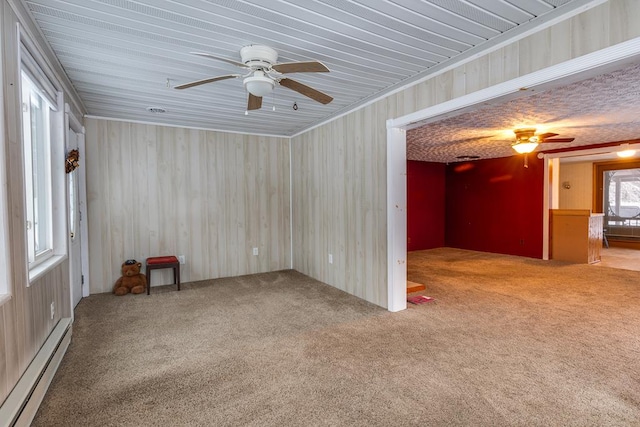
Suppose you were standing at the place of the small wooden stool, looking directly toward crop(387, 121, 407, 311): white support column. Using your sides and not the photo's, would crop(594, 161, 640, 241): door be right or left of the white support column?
left

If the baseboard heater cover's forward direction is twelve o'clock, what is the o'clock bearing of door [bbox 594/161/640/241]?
The door is roughly at 12 o'clock from the baseboard heater cover.

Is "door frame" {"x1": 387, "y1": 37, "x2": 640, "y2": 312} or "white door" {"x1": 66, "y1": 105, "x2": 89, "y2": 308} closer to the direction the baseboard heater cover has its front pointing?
the door frame

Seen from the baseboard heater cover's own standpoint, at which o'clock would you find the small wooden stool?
The small wooden stool is roughly at 10 o'clock from the baseboard heater cover.

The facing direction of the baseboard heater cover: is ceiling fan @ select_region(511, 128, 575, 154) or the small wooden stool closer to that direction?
the ceiling fan

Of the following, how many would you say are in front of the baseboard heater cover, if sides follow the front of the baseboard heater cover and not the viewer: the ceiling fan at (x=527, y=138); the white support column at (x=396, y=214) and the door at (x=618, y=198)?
3

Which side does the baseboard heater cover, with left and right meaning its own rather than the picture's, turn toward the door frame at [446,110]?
front

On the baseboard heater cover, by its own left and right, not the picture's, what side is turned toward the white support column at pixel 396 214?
front

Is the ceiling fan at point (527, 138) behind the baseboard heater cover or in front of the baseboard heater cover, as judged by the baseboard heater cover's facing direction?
in front

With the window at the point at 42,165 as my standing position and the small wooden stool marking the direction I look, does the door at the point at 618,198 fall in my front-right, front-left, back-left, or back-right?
front-right

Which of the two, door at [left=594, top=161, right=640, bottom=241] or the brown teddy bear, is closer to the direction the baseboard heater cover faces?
the door

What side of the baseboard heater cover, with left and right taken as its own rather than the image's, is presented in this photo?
right

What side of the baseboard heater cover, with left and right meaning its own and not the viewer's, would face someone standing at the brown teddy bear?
left
